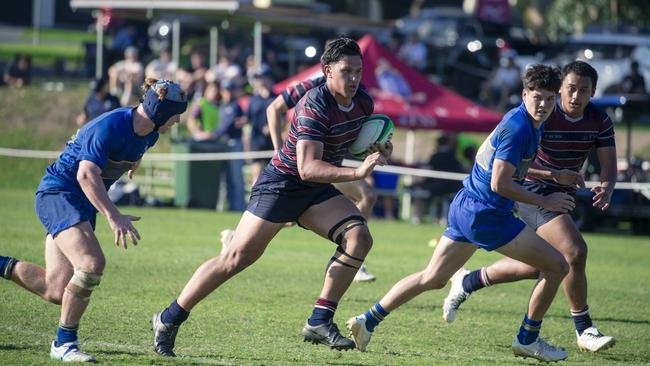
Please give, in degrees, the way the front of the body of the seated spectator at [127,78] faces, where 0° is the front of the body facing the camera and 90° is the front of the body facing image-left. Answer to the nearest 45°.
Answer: approximately 0°

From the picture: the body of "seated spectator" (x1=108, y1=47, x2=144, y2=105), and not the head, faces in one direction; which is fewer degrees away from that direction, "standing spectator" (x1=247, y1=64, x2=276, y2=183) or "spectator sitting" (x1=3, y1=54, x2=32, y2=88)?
the standing spectator

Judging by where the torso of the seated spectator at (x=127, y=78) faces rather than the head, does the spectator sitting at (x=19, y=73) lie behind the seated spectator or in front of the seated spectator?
behind

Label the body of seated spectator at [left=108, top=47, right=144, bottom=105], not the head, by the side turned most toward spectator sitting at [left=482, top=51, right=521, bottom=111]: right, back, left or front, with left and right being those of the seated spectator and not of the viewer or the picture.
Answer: left
